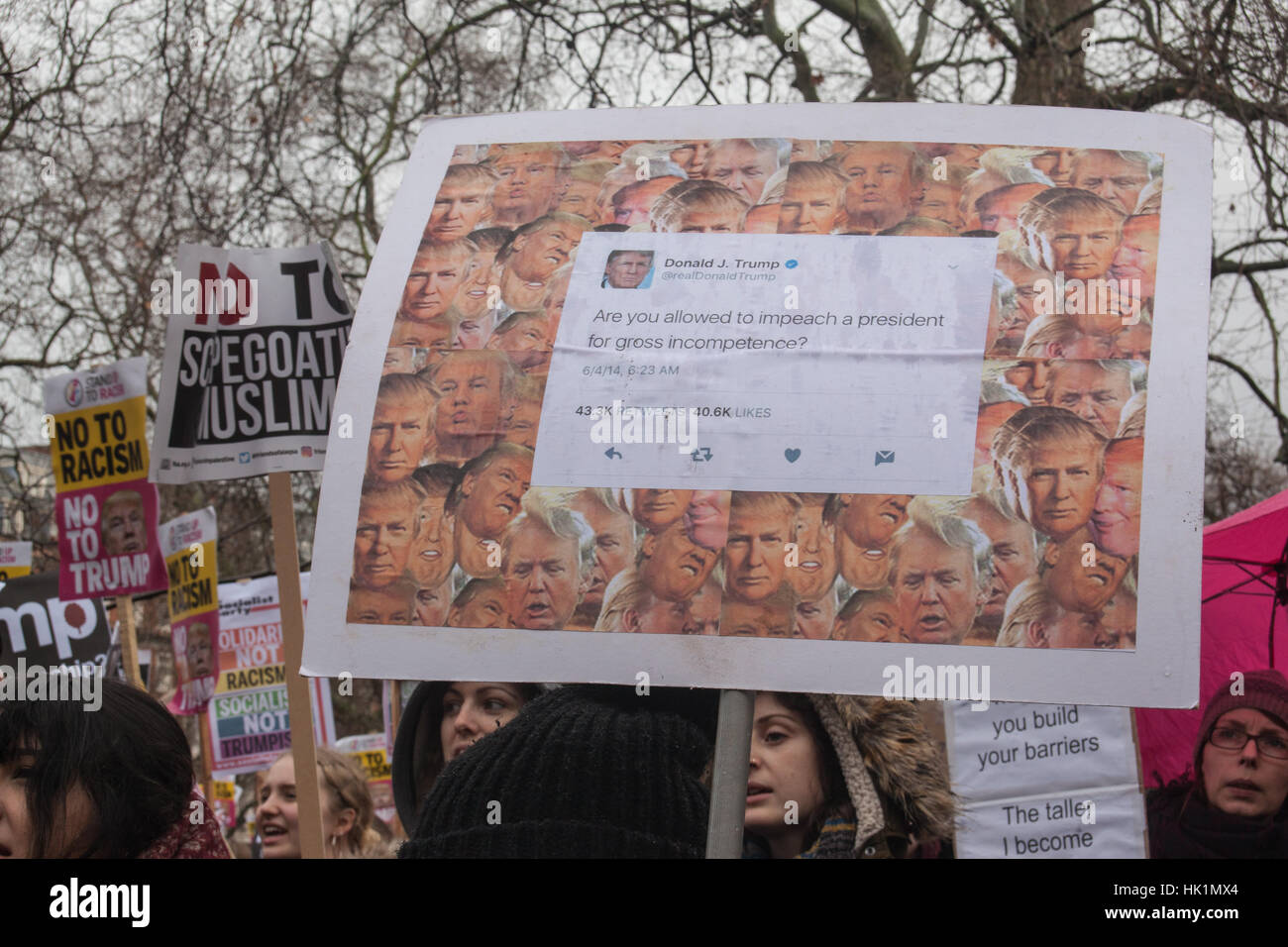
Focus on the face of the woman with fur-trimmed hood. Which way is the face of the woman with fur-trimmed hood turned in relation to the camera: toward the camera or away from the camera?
toward the camera

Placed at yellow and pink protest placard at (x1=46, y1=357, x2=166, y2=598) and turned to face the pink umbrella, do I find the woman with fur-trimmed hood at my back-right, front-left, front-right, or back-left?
front-right

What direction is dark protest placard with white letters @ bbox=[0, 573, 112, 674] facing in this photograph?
toward the camera

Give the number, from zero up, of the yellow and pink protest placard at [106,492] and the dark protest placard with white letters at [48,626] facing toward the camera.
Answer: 2

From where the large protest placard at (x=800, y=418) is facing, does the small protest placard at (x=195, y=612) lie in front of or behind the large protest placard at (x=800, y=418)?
behind

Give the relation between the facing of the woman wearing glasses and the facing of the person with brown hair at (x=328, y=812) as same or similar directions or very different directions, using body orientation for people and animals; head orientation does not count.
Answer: same or similar directions

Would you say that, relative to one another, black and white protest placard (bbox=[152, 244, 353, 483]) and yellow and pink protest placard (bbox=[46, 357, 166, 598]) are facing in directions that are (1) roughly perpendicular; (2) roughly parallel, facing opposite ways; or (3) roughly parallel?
roughly parallel

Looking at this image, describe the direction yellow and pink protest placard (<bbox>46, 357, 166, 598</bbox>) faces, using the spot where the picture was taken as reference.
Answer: facing the viewer

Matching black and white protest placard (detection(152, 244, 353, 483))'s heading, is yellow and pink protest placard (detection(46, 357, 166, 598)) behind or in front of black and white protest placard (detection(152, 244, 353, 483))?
behind

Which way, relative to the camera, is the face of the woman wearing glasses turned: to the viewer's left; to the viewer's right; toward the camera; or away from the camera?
toward the camera
